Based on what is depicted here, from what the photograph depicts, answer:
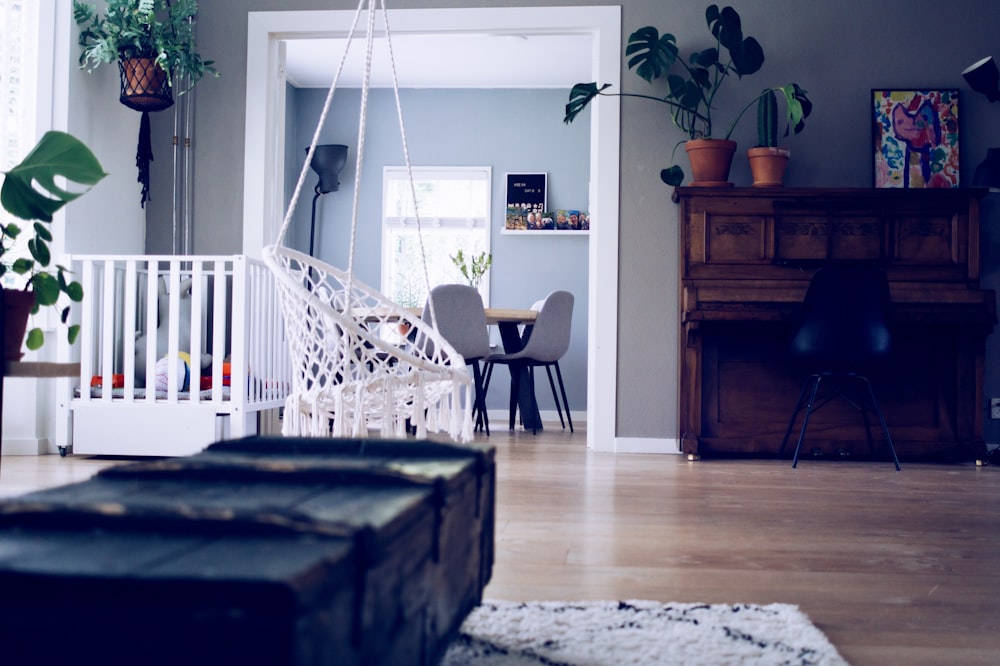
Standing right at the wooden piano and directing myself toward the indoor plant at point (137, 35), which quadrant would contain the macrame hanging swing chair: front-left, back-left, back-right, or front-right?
front-left

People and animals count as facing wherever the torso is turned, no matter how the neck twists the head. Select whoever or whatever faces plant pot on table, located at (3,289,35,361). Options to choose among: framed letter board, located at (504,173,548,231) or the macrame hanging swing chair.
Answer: the framed letter board

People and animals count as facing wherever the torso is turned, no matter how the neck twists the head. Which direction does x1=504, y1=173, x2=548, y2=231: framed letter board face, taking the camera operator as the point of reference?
facing the viewer

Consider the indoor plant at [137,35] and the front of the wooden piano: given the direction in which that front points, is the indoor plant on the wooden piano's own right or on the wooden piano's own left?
on the wooden piano's own right

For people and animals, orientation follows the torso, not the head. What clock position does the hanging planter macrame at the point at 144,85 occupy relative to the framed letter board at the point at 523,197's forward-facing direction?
The hanging planter macrame is roughly at 1 o'clock from the framed letter board.

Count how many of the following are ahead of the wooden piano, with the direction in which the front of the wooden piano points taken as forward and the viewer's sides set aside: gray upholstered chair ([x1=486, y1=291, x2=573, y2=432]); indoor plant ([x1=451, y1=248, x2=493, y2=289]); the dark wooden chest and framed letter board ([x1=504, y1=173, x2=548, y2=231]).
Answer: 1

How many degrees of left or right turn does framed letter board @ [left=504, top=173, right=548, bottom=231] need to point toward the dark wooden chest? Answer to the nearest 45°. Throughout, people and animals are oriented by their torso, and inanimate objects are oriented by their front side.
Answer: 0° — it already faces it

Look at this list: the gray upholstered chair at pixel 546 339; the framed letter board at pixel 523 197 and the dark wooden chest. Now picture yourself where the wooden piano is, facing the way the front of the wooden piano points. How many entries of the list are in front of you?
1

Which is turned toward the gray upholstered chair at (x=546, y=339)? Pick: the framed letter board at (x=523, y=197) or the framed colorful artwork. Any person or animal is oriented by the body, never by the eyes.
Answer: the framed letter board

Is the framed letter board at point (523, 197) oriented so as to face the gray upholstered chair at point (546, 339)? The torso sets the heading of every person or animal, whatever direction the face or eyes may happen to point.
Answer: yes
